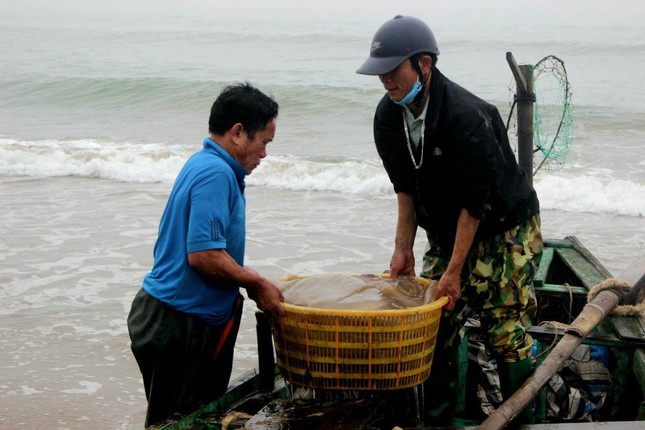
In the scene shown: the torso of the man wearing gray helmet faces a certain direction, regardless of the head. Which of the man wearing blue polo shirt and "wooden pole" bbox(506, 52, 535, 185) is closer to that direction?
the man wearing blue polo shirt

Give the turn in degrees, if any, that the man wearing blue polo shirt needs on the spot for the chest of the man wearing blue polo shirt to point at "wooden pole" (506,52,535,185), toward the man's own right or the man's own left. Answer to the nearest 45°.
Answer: approximately 45° to the man's own left

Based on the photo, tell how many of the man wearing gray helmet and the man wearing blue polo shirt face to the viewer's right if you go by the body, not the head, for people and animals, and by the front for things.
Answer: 1

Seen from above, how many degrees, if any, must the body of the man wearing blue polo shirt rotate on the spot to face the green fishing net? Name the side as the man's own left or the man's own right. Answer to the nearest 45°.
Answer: approximately 45° to the man's own left

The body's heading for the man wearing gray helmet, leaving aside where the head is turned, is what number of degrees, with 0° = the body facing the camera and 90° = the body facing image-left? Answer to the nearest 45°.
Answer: approximately 45°

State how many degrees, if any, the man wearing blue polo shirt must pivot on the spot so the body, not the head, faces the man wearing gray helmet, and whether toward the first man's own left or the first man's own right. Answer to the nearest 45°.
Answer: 0° — they already face them

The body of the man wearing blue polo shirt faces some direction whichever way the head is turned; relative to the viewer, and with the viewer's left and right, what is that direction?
facing to the right of the viewer

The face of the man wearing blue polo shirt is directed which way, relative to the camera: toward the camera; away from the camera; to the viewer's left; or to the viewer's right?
to the viewer's right

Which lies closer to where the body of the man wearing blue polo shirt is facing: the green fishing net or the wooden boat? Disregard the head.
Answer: the wooden boat

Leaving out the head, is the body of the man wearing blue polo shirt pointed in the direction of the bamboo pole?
yes
